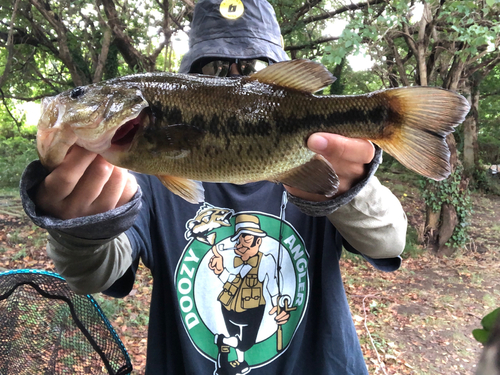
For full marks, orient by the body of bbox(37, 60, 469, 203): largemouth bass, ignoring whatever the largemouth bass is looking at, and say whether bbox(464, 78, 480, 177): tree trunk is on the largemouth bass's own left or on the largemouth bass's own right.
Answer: on the largemouth bass's own right

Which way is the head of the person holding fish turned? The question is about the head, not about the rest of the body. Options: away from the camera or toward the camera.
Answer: toward the camera

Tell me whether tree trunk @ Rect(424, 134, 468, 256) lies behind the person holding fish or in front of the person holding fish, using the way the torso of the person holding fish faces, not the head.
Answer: behind

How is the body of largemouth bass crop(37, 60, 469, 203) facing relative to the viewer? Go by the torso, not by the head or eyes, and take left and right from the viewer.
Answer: facing to the left of the viewer

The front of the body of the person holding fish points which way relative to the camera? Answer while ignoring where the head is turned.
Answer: toward the camera

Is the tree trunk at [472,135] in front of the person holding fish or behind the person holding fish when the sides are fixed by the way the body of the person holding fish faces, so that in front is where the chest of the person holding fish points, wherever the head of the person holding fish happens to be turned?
behind
